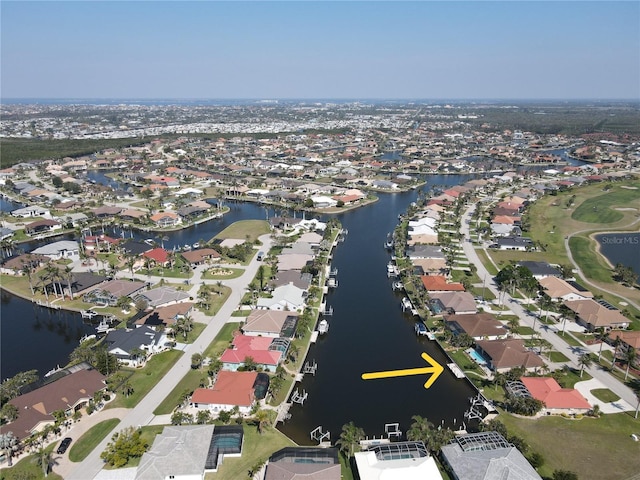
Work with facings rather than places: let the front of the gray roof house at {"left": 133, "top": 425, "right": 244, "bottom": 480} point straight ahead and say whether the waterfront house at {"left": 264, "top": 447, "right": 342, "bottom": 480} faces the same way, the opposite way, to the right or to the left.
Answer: to the left

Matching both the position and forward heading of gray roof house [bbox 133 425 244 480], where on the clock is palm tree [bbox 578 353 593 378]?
The palm tree is roughly at 6 o'clock from the gray roof house.

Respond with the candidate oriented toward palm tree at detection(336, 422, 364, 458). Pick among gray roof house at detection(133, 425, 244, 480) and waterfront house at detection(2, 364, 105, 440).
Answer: the waterfront house

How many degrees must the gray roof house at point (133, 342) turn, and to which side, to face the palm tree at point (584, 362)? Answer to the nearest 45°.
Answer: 0° — it already faces it

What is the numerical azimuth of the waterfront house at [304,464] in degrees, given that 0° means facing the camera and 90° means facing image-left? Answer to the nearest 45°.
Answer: approximately 0°

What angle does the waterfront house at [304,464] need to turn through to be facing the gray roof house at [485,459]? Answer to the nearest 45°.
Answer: approximately 90° to its left

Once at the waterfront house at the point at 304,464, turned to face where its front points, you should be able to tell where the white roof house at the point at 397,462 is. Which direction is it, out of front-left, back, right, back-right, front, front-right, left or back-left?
left

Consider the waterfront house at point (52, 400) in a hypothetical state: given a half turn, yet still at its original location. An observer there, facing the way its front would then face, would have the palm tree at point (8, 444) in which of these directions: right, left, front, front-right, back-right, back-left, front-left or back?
left

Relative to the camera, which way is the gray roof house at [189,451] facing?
to the viewer's left

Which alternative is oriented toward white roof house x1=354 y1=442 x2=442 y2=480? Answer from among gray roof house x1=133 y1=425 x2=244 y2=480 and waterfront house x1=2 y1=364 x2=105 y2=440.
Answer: the waterfront house

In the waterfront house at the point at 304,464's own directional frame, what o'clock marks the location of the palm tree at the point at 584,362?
The palm tree is roughly at 8 o'clock from the waterfront house.

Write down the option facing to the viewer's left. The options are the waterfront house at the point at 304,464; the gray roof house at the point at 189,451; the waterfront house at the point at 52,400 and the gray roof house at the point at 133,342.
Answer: the gray roof house at the point at 189,451

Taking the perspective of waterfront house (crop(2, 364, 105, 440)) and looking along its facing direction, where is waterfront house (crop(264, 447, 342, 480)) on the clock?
waterfront house (crop(264, 447, 342, 480)) is roughly at 12 o'clock from waterfront house (crop(2, 364, 105, 440)).

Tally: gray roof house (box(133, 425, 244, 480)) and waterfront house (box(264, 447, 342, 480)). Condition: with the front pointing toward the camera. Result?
1
